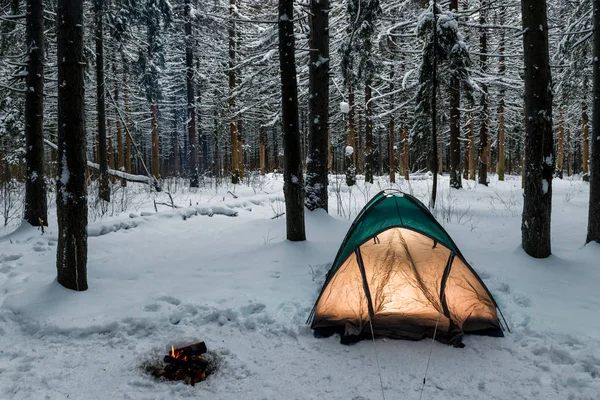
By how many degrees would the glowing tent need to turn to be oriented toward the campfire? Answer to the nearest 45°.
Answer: approximately 45° to its right

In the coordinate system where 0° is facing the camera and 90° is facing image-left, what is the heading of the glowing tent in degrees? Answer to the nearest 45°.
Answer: approximately 0°
